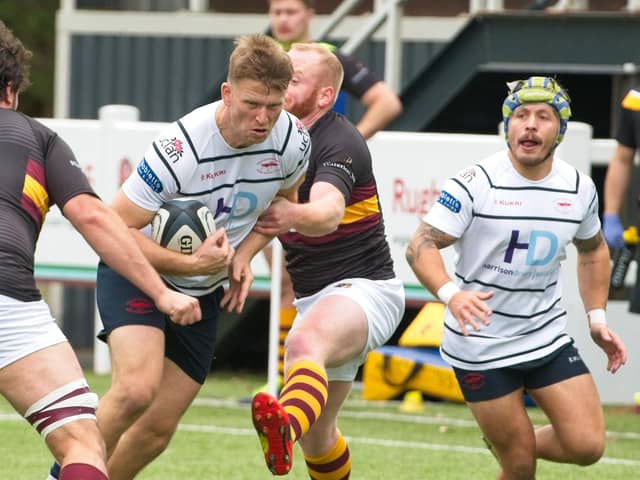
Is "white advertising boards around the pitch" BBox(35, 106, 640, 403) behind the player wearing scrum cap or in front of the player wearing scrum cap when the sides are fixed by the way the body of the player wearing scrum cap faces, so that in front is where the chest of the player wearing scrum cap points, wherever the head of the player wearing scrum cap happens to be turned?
behind

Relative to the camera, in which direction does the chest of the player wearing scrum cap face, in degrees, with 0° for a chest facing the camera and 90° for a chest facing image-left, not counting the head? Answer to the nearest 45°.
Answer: approximately 0°
